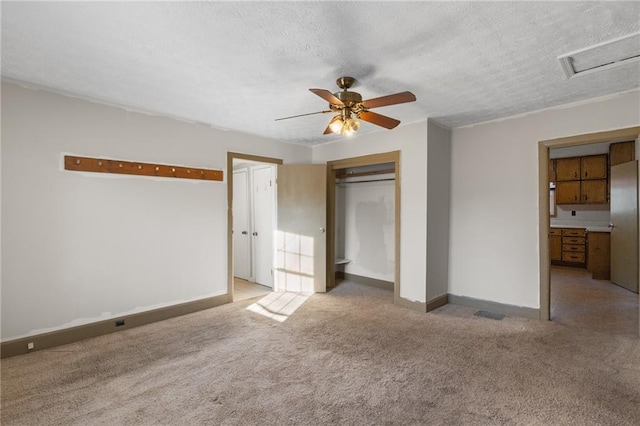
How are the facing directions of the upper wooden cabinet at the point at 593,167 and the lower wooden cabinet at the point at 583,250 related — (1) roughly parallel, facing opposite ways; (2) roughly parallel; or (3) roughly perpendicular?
roughly parallel

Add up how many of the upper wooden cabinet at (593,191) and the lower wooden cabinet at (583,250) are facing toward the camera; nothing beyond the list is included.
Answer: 2

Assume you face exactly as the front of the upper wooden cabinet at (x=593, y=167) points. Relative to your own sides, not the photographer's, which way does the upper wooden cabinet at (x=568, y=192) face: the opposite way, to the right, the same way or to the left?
the same way

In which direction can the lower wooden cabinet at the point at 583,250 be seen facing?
toward the camera

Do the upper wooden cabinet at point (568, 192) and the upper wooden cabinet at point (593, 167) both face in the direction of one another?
no

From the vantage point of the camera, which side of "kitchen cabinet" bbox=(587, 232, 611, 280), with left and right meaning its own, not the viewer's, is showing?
front

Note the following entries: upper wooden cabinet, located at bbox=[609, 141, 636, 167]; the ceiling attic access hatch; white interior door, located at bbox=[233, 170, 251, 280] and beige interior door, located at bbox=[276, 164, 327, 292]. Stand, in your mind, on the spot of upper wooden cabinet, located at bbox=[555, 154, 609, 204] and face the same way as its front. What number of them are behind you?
0

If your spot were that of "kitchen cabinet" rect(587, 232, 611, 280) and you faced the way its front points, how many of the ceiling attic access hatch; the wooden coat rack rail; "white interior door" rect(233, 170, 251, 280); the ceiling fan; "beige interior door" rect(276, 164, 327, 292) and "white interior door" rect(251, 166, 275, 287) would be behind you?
0

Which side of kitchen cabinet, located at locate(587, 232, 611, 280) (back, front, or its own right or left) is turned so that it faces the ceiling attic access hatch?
front

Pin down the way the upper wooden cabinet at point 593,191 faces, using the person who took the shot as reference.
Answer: facing the viewer

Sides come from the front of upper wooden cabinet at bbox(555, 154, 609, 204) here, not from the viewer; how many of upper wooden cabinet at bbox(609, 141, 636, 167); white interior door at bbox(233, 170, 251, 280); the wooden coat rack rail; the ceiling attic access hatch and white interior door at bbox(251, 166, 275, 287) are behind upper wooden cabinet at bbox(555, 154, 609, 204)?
0
